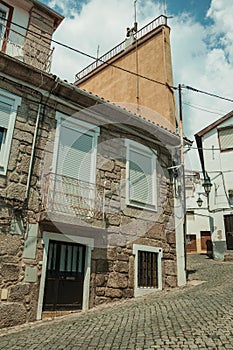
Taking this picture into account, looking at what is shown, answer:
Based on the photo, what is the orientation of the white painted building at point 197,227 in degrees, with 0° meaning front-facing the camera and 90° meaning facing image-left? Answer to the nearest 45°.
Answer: approximately 0°

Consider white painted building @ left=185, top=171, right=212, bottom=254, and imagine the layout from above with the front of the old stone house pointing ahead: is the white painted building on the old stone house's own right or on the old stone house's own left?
on the old stone house's own left

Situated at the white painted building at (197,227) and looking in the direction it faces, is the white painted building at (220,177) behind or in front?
in front

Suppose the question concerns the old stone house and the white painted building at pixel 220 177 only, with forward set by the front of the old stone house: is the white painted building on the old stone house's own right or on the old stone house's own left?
on the old stone house's own left

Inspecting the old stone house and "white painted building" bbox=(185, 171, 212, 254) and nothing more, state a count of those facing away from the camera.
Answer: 0

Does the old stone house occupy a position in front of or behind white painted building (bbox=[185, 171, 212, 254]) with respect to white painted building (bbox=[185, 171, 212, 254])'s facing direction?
in front

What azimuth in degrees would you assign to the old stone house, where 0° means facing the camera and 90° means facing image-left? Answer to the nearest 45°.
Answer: approximately 315°
